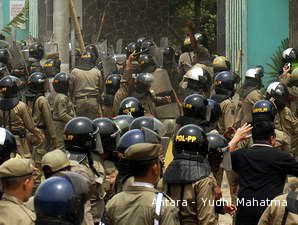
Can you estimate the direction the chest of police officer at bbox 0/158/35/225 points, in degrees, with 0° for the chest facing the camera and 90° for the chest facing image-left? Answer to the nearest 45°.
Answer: approximately 225°

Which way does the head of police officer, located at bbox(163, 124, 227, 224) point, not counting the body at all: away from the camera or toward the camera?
away from the camera

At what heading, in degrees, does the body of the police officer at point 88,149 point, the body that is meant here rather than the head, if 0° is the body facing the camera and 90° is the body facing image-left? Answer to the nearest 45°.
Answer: approximately 225°
